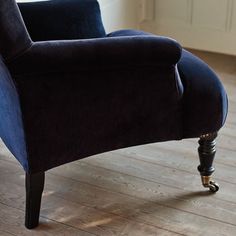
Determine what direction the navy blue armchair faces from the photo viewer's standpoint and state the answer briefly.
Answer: facing away from the viewer and to the right of the viewer
